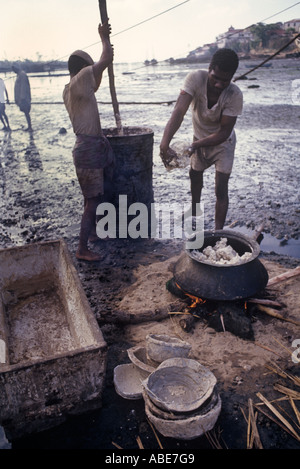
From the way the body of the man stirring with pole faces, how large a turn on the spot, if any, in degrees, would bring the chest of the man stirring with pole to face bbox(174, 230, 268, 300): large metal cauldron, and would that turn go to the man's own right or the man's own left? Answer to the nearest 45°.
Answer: approximately 90° to the man's own right

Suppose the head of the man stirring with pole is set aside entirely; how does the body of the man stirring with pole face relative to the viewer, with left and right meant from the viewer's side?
facing away from the viewer and to the right of the viewer
